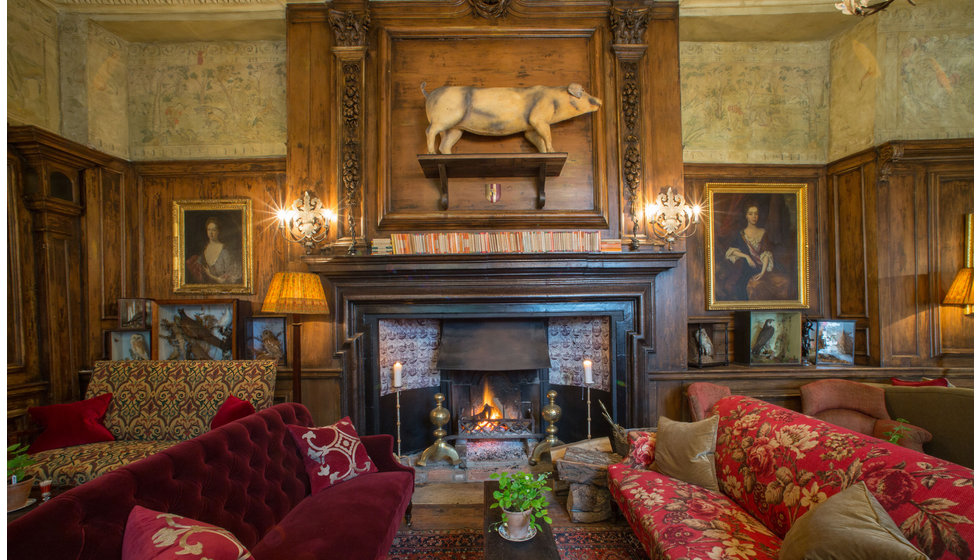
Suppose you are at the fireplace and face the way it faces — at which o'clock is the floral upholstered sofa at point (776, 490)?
The floral upholstered sofa is roughly at 11 o'clock from the fireplace.

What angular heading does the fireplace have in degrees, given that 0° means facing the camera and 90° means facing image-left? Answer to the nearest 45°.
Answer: approximately 0°

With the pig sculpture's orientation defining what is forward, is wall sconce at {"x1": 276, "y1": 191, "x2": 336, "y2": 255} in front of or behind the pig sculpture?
behind

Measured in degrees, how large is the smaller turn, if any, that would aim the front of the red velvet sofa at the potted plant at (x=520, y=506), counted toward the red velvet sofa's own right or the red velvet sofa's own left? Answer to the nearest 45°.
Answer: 0° — it already faces it

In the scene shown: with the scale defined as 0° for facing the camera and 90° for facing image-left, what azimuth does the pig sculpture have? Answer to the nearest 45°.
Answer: approximately 270°

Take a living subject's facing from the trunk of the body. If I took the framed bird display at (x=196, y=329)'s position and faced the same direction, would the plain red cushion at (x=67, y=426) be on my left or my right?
on my right

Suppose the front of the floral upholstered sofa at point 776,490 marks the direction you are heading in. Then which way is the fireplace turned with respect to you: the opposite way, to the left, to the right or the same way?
to the left

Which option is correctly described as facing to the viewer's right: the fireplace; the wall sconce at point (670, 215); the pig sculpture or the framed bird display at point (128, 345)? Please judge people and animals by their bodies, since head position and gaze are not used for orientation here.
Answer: the pig sculpture

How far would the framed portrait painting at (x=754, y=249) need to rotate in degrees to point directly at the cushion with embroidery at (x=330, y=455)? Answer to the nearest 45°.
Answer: approximately 45° to its right
